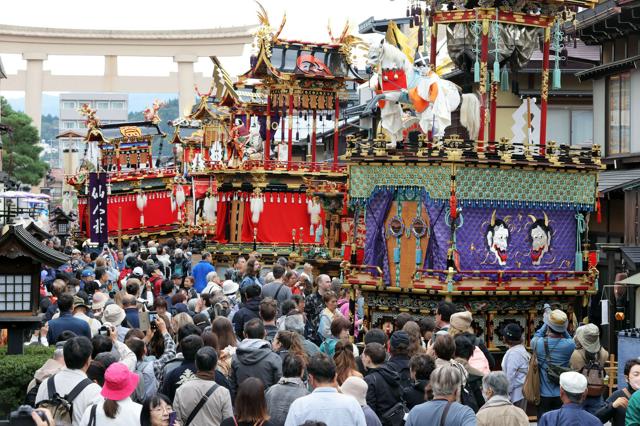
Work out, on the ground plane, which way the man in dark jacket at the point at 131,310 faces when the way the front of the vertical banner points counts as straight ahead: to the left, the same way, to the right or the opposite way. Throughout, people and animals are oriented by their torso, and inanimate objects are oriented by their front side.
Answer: the opposite way

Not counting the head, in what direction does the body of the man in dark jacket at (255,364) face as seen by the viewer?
away from the camera

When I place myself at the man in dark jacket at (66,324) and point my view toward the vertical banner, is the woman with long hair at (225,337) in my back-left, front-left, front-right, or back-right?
back-right

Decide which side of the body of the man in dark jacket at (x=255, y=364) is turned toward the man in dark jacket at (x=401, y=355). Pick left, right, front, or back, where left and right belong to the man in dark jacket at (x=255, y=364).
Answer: right

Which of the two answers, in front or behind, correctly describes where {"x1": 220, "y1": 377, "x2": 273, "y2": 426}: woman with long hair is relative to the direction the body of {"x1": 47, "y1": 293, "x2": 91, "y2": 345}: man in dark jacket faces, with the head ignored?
behind

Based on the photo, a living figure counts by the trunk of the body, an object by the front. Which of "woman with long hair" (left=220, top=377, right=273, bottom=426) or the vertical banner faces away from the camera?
the woman with long hair

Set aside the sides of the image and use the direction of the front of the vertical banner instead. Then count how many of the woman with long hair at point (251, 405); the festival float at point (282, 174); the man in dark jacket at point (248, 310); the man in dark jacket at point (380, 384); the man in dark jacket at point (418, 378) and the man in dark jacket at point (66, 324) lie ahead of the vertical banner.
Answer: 5

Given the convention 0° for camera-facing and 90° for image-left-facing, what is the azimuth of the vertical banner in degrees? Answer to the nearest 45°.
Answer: approximately 0°

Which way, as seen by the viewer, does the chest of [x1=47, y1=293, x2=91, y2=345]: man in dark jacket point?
away from the camera

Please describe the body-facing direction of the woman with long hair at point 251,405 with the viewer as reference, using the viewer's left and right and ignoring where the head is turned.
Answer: facing away from the viewer

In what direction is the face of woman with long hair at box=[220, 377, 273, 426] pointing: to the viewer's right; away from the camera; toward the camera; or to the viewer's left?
away from the camera

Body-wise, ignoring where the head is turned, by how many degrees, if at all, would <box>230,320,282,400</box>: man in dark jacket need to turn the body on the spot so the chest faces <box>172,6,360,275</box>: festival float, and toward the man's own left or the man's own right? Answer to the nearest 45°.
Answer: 0° — they already face it

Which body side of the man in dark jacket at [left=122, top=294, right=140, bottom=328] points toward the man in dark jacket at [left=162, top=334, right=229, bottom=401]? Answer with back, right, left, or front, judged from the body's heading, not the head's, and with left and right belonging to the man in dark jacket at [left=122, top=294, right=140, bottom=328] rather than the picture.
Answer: back

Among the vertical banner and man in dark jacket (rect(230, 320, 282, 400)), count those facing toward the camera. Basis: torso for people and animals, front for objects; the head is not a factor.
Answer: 1

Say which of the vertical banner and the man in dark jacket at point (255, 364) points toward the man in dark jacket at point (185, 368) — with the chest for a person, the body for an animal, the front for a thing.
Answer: the vertical banner

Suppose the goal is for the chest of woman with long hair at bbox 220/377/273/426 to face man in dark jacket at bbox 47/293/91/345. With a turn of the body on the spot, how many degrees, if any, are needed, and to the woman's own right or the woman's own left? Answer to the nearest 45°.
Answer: approximately 45° to the woman's own left
